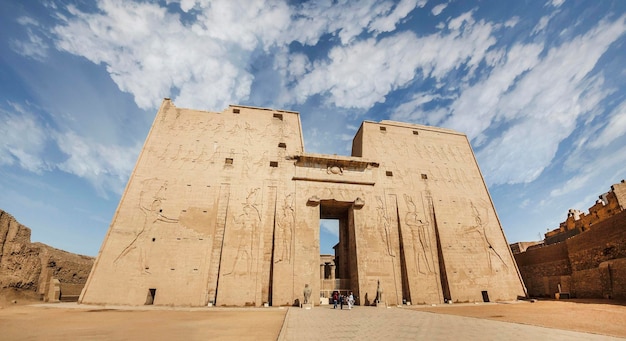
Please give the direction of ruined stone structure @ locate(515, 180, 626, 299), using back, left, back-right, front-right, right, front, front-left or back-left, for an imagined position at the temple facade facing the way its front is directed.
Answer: left

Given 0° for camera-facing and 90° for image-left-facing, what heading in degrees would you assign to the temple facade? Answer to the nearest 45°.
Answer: approximately 0°
